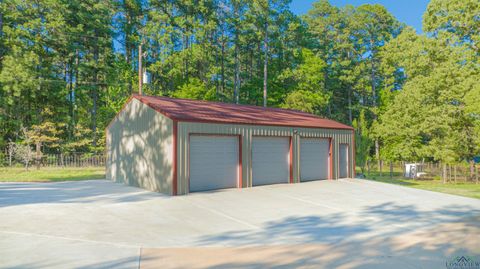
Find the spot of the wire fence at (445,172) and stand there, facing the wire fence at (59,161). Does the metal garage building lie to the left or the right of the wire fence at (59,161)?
left

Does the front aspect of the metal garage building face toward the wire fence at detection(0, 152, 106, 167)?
no

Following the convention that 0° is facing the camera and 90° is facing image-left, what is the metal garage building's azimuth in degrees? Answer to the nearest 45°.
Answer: approximately 315°

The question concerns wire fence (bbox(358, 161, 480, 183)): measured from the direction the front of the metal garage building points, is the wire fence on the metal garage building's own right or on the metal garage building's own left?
on the metal garage building's own left
